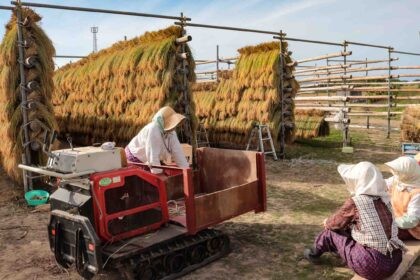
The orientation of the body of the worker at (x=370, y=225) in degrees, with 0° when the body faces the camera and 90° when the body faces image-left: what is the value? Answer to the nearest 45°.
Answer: approximately 135°

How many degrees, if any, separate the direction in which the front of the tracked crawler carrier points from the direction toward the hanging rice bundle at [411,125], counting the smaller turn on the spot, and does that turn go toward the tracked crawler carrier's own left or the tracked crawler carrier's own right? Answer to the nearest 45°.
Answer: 0° — it already faces it

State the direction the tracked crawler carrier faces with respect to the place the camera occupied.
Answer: facing away from the viewer and to the right of the viewer

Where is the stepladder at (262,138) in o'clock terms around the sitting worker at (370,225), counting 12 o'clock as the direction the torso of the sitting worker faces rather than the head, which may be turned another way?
The stepladder is roughly at 1 o'clock from the sitting worker.

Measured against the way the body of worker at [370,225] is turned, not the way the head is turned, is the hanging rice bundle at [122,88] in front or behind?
in front

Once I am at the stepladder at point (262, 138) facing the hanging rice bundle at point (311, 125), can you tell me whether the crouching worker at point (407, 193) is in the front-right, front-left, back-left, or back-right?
back-right

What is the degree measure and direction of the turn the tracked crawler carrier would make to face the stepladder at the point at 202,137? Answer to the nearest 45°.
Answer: approximately 45° to its left

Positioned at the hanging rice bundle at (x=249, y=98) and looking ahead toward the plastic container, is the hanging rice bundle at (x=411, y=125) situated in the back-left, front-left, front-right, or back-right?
back-left

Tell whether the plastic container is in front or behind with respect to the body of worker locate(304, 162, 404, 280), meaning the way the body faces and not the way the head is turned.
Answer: in front

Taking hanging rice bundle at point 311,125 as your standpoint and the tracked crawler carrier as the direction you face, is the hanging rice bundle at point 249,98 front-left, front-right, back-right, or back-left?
front-right

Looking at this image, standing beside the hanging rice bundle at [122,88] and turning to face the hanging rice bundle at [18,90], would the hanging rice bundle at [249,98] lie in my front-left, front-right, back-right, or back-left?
back-left

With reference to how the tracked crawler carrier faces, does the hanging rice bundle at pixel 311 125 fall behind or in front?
in front

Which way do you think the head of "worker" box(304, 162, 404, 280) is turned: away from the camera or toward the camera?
away from the camera

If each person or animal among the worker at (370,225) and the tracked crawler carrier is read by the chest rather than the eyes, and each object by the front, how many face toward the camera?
0
